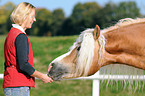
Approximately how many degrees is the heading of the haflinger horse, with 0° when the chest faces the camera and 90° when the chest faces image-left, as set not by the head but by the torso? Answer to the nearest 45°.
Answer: approximately 90°

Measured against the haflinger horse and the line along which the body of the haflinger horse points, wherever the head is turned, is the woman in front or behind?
in front

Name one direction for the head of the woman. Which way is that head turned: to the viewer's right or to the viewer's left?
to the viewer's right

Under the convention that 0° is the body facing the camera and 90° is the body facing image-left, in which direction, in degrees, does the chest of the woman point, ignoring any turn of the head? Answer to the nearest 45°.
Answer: approximately 270°

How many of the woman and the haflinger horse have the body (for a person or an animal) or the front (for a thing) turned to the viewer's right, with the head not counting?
1

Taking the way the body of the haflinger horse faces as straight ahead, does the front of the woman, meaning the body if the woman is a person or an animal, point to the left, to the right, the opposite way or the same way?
the opposite way

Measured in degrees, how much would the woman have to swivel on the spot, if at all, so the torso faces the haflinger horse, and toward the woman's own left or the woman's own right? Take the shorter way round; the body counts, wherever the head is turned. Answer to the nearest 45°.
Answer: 0° — they already face it
